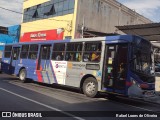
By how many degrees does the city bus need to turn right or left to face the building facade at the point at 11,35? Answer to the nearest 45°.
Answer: approximately 135° to its left

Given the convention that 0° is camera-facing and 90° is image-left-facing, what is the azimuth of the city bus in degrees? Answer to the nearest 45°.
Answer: approximately 315°
